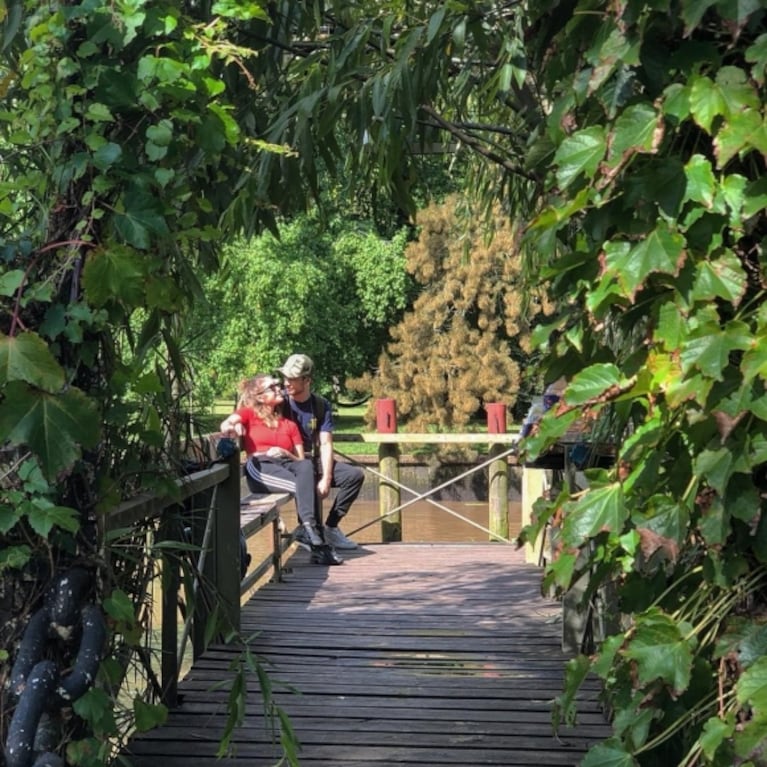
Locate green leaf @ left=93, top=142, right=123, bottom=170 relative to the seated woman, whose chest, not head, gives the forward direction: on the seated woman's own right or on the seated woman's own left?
on the seated woman's own right

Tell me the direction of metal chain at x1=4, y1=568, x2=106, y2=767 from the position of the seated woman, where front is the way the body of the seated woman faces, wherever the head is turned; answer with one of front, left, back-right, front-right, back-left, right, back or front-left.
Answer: front-right

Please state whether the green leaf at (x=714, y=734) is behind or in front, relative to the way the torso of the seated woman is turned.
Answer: in front

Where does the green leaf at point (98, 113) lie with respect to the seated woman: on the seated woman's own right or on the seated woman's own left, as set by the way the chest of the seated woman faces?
on the seated woman's own right

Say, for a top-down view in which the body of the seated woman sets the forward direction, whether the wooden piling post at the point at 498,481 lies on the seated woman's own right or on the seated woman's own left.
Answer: on the seated woman's own left

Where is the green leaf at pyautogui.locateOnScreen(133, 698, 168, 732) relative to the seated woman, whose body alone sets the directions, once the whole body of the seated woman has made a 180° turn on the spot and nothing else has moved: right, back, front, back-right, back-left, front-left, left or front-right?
back-left

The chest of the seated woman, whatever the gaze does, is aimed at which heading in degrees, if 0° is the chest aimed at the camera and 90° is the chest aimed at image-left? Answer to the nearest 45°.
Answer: approximately 315°

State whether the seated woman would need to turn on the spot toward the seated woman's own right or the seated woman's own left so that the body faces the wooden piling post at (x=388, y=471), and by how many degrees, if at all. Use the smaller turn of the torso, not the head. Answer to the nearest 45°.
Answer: approximately 135° to the seated woman's own left

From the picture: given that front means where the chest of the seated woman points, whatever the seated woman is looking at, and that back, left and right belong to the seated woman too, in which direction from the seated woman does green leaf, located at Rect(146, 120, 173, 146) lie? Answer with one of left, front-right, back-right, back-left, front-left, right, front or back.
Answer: front-right

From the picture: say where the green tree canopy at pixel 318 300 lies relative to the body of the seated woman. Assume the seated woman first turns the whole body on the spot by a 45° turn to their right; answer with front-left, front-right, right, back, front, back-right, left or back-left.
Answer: back

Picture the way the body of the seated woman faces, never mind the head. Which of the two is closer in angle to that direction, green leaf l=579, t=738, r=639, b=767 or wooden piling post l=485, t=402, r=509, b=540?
the green leaf
